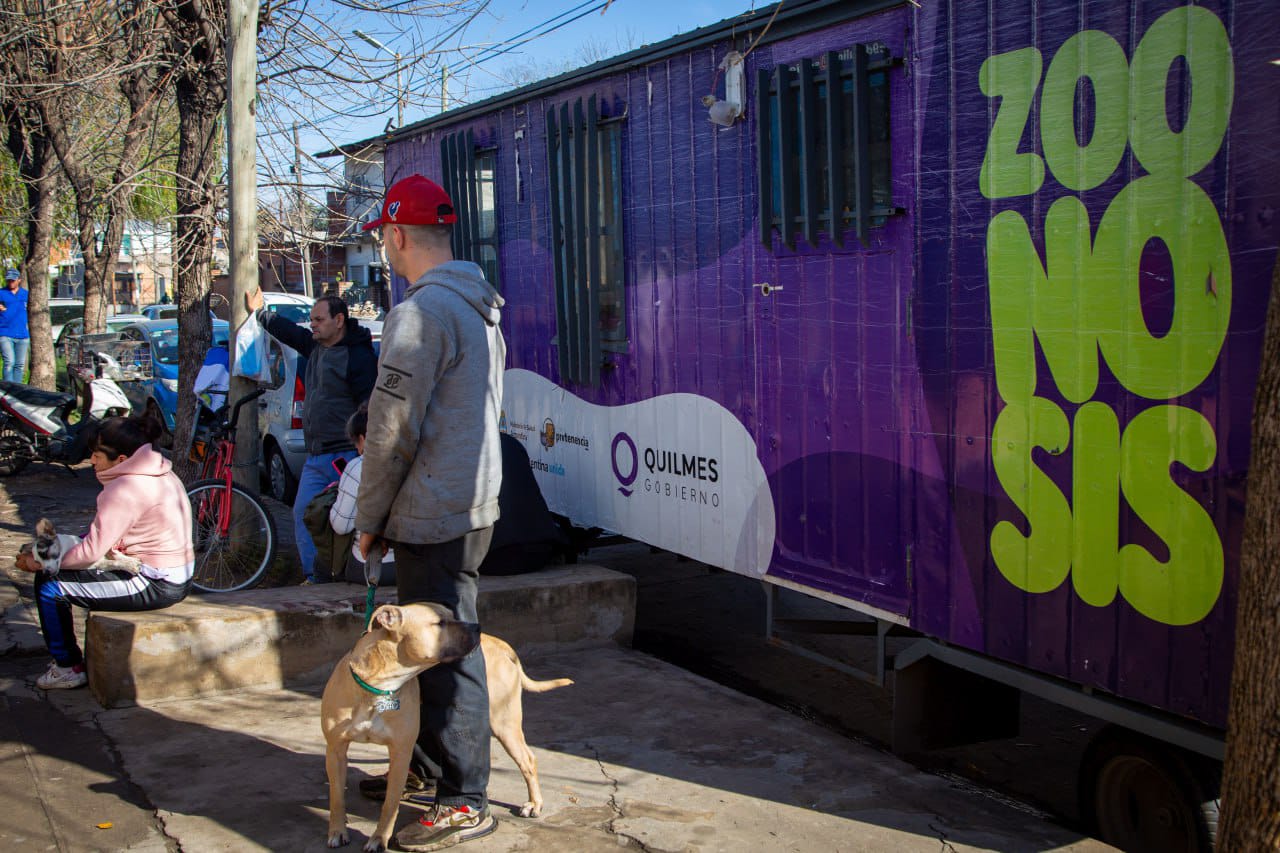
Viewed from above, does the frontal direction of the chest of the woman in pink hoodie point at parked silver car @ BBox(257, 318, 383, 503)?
no

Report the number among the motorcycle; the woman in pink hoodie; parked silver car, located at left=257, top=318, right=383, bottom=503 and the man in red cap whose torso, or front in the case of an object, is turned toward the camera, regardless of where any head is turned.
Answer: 0

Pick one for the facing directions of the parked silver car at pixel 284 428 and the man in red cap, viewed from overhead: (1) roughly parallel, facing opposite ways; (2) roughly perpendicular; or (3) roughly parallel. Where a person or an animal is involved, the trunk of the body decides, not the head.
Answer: roughly parallel

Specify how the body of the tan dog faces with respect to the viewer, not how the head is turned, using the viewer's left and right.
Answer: facing the viewer and to the left of the viewer

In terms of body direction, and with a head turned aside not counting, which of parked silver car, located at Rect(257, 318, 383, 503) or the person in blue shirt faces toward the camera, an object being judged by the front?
the person in blue shirt

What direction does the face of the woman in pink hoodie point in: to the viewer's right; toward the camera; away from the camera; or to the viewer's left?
to the viewer's left

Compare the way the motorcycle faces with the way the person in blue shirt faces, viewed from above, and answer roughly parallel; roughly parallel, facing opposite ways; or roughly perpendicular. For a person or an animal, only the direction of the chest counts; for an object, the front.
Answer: roughly perpendicular

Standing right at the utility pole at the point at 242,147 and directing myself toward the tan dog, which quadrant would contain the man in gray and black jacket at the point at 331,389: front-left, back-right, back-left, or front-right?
front-left

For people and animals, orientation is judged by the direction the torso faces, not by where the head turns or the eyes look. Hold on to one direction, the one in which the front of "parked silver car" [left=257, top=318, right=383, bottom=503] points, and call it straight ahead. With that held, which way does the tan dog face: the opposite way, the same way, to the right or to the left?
to the left

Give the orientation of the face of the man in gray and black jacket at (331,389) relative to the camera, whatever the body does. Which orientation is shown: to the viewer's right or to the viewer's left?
to the viewer's left

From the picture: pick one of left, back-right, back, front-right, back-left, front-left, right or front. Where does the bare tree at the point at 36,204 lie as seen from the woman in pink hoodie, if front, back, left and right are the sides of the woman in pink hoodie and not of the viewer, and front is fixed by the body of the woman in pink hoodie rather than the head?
right

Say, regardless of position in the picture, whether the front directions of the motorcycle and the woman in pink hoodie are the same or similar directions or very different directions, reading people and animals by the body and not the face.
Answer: very different directions

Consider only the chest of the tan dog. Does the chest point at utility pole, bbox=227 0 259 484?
no

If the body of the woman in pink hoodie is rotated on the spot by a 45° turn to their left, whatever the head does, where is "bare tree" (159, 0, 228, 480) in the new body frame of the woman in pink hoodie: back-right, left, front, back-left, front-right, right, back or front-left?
back-right

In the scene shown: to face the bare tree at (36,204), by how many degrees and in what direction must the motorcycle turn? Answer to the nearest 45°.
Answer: approximately 90° to its left
